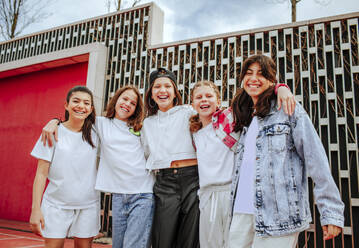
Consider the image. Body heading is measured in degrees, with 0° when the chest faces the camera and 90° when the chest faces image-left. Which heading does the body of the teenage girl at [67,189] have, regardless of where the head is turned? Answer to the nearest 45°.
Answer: approximately 0°

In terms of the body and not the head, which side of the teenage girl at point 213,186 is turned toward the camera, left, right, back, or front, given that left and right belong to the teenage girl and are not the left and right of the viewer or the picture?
front

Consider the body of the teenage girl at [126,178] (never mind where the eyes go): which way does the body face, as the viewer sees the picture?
toward the camera

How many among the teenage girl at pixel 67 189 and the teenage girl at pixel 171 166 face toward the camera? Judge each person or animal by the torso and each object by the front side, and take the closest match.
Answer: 2

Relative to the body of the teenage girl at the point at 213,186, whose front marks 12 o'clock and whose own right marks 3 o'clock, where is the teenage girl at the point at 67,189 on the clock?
the teenage girl at the point at 67,189 is roughly at 3 o'clock from the teenage girl at the point at 213,186.

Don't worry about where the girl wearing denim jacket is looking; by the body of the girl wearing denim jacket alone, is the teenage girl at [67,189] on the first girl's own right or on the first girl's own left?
on the first girl's own right

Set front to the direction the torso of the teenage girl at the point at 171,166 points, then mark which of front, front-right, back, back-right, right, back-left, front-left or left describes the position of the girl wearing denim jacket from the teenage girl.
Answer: front-left

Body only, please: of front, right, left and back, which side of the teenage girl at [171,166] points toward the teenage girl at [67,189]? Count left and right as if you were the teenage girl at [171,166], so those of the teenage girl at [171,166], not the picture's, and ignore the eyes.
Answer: right

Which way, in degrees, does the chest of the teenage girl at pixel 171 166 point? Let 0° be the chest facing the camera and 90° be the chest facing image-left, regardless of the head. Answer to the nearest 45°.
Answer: approximately 0°

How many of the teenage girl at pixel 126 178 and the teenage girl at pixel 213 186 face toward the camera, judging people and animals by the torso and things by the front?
2

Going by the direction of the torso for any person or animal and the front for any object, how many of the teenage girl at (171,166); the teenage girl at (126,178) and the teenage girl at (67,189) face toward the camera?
3
